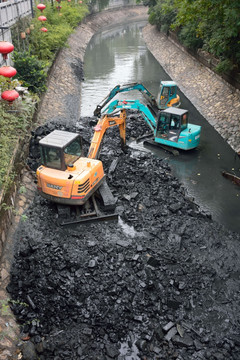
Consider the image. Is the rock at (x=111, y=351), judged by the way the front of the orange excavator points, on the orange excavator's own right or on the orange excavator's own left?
on the orange excavator's own right

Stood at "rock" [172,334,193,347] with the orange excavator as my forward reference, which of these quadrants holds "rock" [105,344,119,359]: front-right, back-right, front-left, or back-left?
front-left

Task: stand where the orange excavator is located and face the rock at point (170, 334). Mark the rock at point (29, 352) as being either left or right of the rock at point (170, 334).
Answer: right

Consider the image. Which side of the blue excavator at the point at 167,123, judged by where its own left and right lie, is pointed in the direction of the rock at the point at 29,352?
left

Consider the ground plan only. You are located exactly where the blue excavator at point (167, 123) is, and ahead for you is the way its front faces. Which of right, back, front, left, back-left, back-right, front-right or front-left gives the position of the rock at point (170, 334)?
left

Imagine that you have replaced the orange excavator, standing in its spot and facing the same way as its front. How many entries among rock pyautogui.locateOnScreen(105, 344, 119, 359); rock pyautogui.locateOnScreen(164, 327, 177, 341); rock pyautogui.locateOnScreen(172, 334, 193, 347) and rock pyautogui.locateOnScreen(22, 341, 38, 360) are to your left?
0

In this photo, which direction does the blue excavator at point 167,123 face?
to the viewer's left

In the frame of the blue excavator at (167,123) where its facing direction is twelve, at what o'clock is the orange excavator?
The orange excavator is roughly at 10 o'clock from the blue excavator.

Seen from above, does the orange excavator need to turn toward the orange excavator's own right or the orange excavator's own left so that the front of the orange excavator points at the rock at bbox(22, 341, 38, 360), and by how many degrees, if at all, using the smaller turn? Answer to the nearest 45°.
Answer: approximately 135° to the orange excavator's own right

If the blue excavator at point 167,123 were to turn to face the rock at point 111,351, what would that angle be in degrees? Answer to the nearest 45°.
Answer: approximately 90° to its left

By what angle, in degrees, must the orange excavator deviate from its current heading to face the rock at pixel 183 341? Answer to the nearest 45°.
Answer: approximately 90° to its right

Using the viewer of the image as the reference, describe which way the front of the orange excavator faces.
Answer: facing away from the viewer and to the right of the viewer
